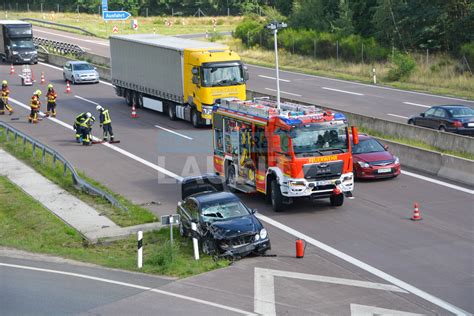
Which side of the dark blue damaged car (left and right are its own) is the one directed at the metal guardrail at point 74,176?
back

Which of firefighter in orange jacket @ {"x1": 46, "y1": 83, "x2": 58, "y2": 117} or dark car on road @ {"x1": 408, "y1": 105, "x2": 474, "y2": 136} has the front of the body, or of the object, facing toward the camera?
the firefighter in orange jacket

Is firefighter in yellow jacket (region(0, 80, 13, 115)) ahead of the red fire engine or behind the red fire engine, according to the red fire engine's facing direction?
behind

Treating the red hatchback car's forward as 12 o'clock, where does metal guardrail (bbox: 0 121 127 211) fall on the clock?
The metal guardrail is roughly at 4 o'clock from the red hatchback car.

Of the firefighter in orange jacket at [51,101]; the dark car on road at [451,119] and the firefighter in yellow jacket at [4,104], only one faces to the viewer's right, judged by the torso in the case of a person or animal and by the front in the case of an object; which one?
the firefighter in yellow jacket at [4,104]

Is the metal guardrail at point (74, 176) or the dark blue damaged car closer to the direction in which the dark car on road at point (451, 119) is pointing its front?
the metal guardrail

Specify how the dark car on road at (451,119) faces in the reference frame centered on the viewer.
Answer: facing away from the viewer and to the left of the viewer

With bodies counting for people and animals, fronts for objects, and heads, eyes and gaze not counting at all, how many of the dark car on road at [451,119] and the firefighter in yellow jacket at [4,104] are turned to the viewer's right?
1

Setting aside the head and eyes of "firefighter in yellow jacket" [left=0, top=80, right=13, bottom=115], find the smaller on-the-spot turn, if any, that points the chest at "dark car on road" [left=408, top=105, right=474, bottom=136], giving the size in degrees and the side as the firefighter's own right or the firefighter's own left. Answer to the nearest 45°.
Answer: approximately 45° to the firefighter's own right
